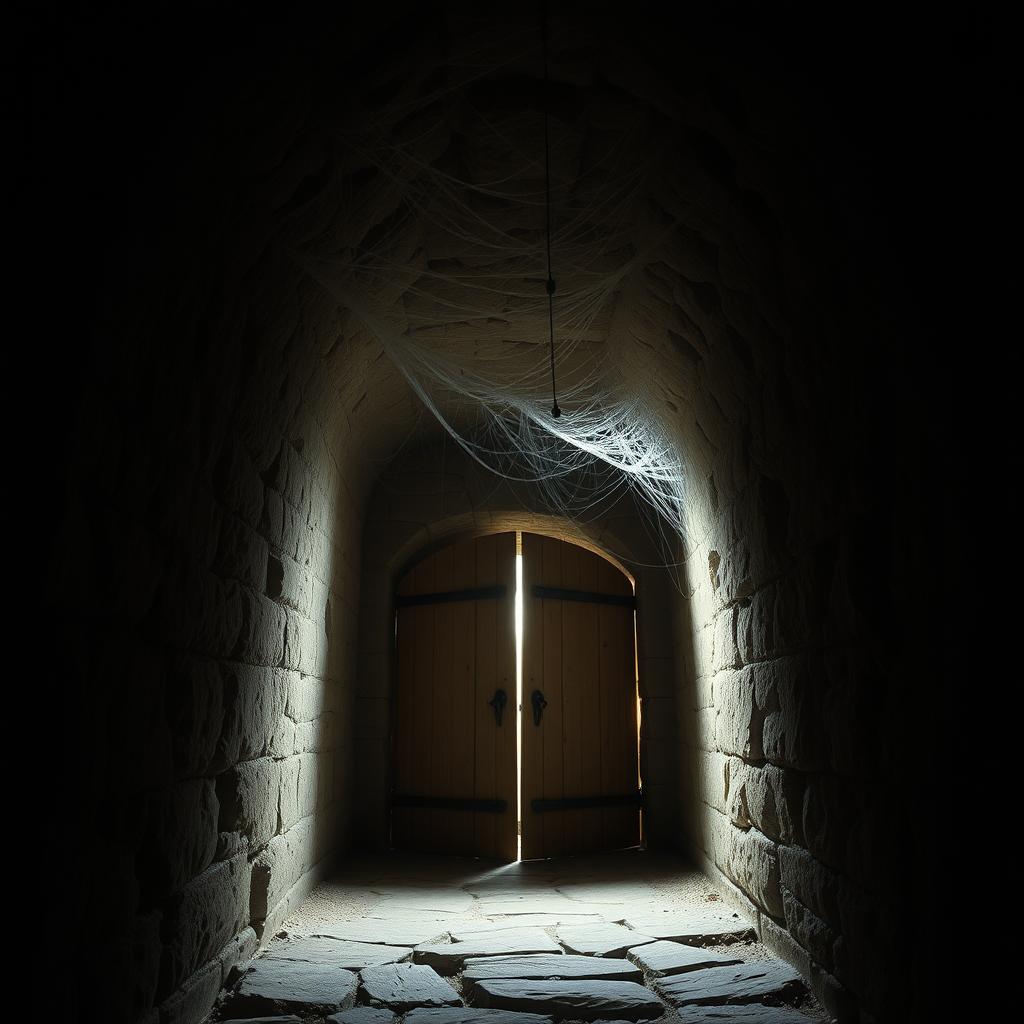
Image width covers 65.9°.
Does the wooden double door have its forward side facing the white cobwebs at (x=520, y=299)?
yes

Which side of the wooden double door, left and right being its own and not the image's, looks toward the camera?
front
